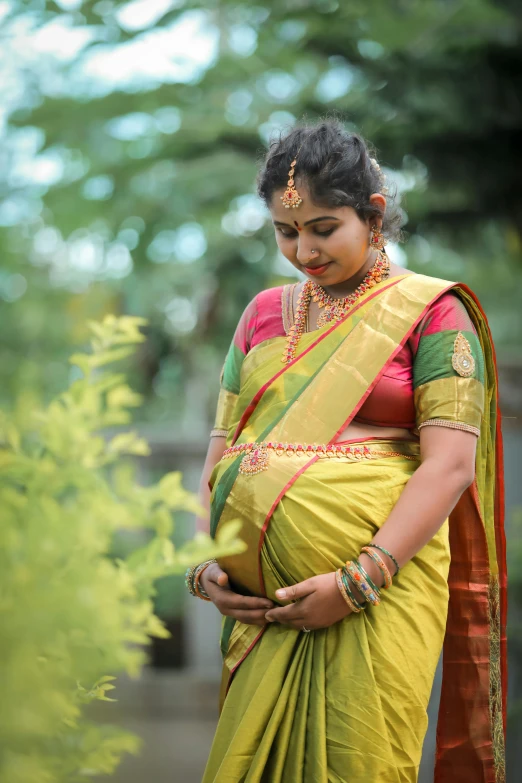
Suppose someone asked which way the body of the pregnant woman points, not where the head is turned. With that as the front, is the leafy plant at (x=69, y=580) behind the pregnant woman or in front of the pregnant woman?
in front

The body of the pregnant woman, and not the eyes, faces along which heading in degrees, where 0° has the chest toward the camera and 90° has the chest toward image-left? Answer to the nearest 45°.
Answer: approximately 45°

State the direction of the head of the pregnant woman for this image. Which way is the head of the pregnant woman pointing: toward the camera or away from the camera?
toward the camera
